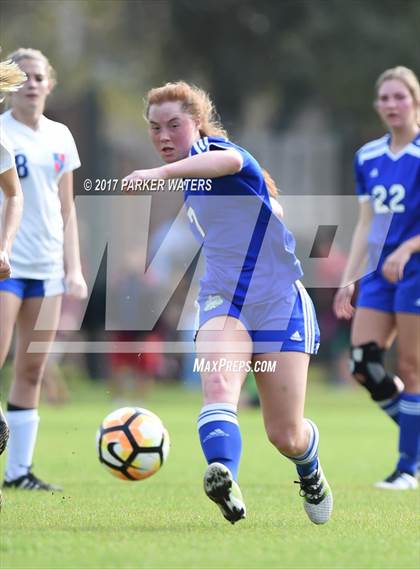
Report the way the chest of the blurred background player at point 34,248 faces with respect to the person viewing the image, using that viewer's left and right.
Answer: facing the viewer

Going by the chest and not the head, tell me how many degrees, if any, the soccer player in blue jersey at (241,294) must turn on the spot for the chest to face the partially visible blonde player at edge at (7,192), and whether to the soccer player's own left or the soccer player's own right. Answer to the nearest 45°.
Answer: approximately 45° to the soccer player's own right

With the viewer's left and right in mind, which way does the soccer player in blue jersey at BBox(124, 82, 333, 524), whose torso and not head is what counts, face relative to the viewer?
facing the viewer and to the left of the viewer

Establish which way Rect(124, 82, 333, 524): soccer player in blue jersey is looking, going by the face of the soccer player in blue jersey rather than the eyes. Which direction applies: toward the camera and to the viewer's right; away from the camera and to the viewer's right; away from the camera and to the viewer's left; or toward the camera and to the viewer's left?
toward the camera and to the viewer's left

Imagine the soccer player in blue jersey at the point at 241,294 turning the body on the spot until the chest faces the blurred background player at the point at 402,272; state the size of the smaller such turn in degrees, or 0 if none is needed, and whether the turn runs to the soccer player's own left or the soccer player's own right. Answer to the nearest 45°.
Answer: approximately 180°

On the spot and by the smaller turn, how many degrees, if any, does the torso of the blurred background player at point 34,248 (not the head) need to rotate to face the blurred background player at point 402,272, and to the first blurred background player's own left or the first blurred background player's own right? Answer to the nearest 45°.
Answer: approximately 90° to the first blurred background player's own left
